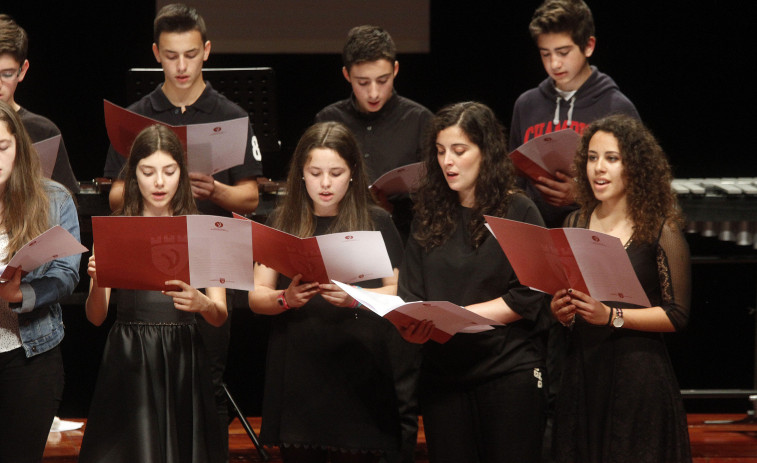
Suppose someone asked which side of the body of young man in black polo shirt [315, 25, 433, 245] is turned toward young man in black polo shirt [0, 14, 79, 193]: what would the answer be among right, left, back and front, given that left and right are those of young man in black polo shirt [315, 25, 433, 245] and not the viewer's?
right

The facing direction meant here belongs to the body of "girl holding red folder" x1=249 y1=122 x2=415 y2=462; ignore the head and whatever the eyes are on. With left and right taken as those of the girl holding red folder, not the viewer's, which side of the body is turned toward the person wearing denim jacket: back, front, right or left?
right

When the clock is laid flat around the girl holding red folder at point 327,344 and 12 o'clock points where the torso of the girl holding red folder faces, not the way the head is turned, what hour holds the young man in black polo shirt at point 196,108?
The young man in black polo shirt is roughly at 5 o'clock from the girl holding red folder.

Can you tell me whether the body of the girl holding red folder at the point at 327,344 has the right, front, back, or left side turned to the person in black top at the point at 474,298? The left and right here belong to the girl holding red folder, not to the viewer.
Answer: left
